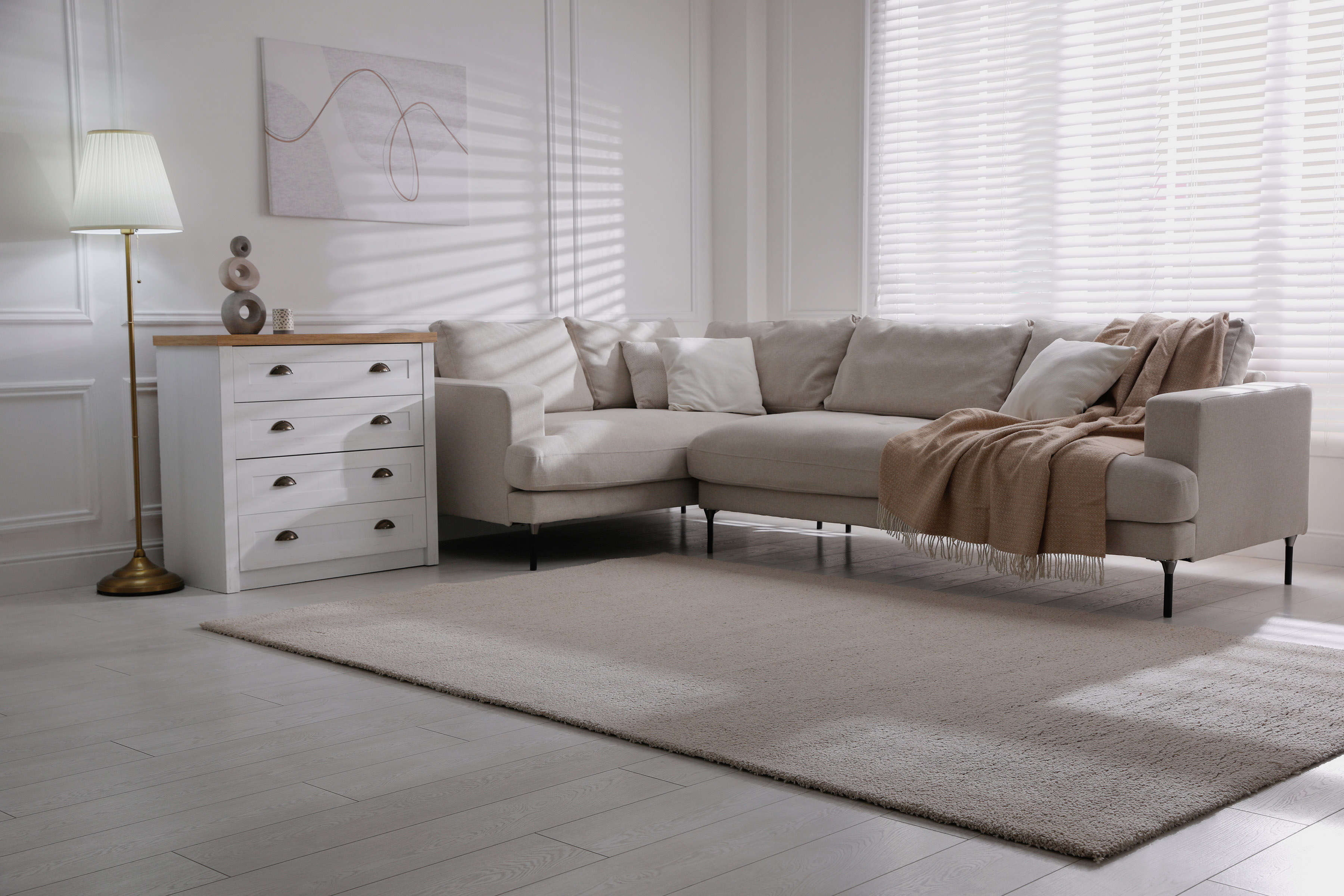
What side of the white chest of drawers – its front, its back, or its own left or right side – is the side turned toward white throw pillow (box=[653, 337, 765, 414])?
left

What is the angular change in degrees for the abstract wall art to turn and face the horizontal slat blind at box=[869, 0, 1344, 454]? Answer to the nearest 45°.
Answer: approximately 45° to its left

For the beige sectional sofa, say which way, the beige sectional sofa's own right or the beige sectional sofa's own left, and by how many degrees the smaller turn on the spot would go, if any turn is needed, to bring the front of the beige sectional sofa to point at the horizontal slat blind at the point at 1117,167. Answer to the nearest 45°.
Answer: approximately 180°

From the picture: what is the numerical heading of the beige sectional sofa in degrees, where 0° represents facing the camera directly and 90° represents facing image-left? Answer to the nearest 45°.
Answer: approximately 45°

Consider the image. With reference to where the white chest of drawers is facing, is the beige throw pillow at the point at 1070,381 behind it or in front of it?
in front

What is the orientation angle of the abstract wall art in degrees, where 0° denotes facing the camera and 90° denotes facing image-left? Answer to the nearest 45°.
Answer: approximately 315°

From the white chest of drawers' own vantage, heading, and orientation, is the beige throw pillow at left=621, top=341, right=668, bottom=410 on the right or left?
on its left

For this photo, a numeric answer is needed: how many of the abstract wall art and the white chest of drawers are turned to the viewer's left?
0

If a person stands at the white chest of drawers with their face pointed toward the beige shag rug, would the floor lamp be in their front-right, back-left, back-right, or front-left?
back-right

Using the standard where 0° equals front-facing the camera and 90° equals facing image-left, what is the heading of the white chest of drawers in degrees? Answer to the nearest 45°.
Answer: approximately 315°
